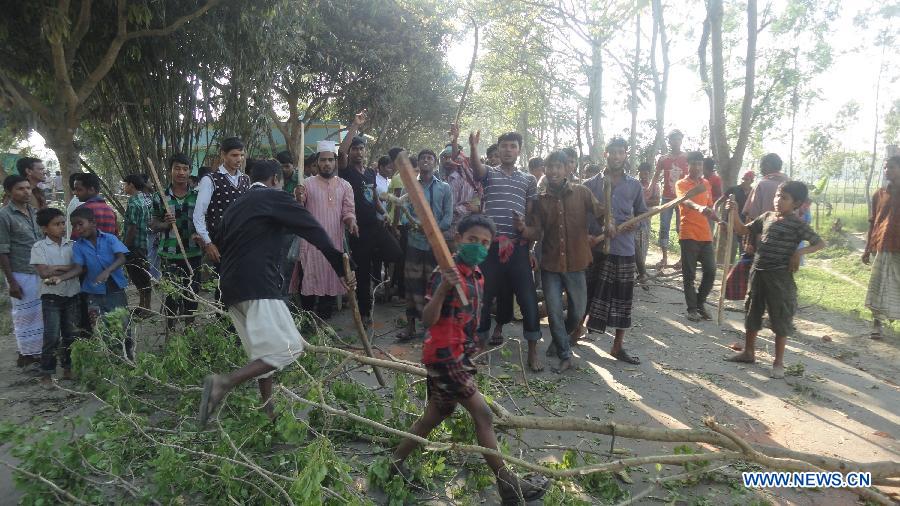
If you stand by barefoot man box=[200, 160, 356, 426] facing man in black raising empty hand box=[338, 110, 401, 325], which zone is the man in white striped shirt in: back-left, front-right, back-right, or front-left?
front-right

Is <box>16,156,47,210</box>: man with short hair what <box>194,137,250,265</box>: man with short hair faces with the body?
no

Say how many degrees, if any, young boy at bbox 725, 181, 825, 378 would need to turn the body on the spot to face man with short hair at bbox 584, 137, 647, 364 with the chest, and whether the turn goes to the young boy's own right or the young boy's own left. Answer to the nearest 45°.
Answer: approximately 45° to the young boy's own right

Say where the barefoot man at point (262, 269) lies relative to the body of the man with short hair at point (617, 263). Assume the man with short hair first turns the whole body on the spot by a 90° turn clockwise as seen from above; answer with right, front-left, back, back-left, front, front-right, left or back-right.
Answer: front-left

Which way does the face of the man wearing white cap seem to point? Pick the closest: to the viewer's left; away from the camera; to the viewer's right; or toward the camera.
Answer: toward the camera

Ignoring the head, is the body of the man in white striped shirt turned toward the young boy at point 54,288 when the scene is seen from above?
no

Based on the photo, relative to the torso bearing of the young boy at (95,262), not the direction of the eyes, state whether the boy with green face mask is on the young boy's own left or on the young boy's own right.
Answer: on the young boy's own left

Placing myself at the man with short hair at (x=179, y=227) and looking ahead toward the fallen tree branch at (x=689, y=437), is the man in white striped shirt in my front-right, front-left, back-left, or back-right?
front-left

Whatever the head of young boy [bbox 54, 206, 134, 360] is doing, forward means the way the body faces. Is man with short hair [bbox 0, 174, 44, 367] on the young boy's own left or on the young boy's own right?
on the young boy's own right

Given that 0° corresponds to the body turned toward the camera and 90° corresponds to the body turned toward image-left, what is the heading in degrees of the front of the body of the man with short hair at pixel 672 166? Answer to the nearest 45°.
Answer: approximately 0°

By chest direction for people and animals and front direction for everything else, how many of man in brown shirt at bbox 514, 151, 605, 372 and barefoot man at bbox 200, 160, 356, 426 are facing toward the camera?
1

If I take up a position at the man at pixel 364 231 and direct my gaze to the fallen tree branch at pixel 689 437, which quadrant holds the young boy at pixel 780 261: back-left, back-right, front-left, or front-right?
front-left

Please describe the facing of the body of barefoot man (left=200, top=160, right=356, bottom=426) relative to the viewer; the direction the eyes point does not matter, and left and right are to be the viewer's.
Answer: facing away from the viewer and to the right of the viewer

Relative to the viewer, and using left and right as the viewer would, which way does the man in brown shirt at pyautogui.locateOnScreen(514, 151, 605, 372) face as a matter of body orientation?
facing the viewer

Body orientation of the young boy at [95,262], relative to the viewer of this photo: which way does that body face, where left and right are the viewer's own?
facing the viewer and to the left of the viewer

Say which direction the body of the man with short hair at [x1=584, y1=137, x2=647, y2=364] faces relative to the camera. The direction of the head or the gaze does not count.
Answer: toward the camera
